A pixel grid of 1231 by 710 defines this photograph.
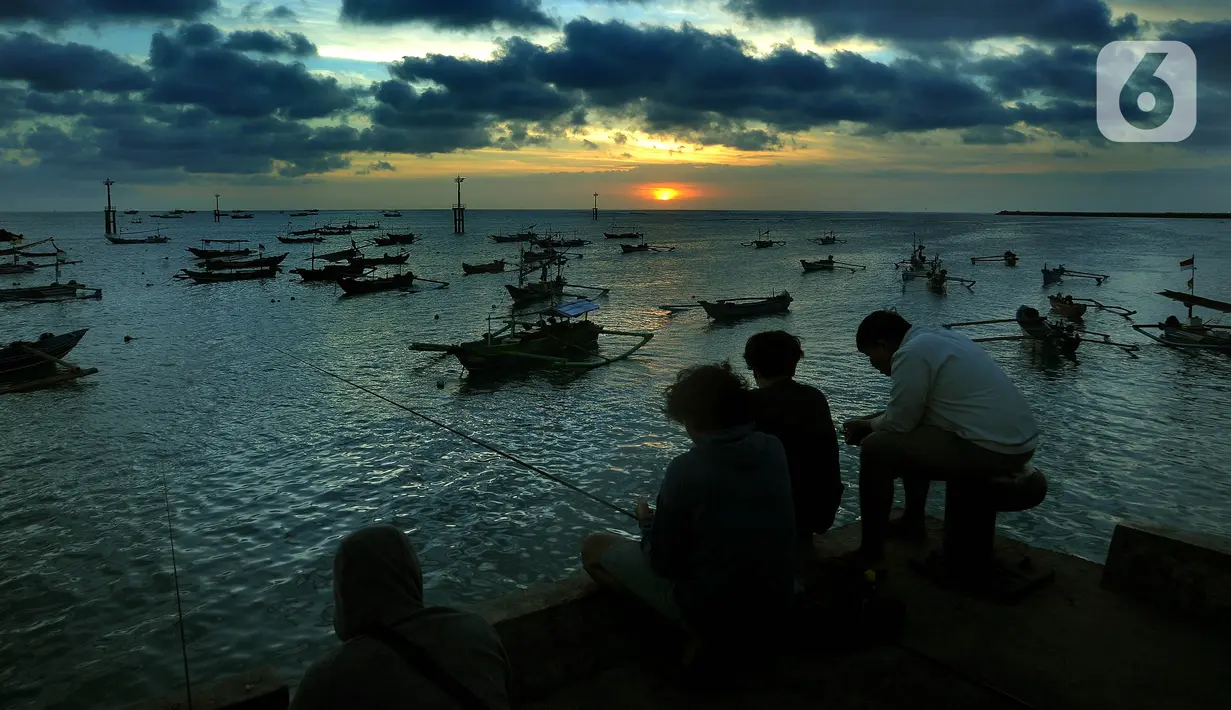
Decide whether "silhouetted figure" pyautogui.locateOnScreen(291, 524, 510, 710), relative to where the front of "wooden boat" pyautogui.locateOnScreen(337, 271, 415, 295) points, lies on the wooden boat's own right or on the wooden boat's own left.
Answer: on the wooden boat's own right

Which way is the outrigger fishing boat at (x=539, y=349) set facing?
to the viewer's left

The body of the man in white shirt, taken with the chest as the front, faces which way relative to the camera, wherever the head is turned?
to the viewer's left

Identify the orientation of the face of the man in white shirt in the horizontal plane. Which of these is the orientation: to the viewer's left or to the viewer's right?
to the viewer's left

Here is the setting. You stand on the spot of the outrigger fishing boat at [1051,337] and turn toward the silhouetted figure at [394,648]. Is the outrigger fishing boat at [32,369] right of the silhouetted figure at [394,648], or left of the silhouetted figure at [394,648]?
right

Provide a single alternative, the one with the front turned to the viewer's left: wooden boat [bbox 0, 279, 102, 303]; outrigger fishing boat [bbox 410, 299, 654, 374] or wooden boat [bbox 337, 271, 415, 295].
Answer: the outrigger fishing boat
